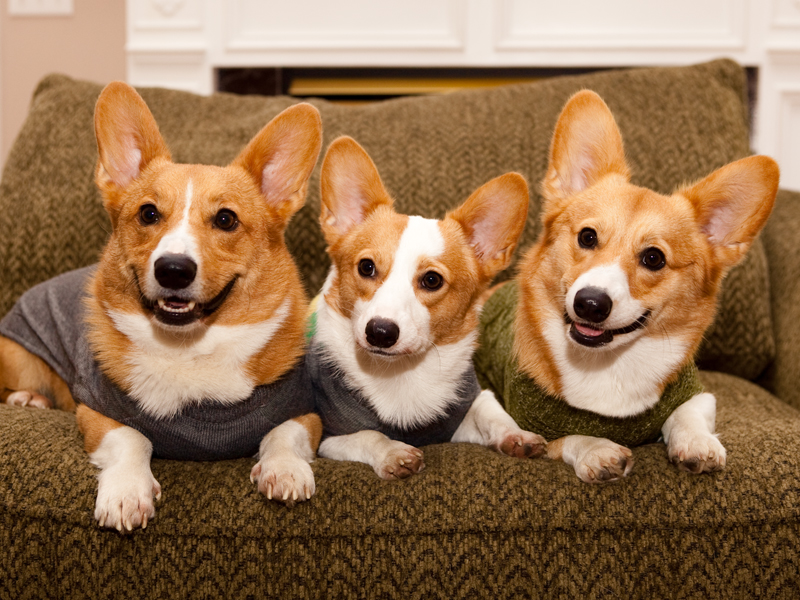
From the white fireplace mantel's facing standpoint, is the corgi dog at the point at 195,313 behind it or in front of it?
in front

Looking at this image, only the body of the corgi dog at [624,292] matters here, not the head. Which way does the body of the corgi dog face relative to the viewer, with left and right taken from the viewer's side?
facing the viewer

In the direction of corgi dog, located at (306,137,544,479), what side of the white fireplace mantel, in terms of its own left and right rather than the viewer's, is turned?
front

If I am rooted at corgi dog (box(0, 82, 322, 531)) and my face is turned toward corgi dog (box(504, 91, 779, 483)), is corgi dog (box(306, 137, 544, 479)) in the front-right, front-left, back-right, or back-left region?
front-left

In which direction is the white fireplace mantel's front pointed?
toward the camera

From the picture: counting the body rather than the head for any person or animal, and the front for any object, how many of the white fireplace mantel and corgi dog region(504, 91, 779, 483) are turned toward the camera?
2

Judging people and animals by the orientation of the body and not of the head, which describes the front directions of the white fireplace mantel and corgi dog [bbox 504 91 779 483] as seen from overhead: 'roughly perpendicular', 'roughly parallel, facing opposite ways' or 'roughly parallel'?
roughly parallel
